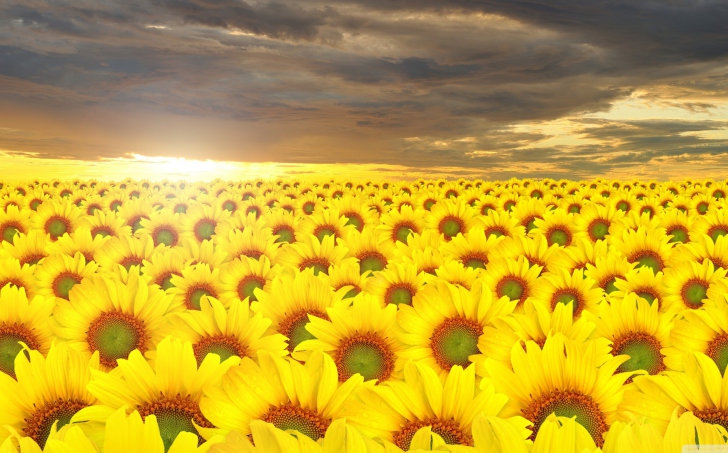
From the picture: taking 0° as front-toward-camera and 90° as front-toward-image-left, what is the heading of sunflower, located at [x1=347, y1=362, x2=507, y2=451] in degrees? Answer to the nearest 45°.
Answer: approximately 0°

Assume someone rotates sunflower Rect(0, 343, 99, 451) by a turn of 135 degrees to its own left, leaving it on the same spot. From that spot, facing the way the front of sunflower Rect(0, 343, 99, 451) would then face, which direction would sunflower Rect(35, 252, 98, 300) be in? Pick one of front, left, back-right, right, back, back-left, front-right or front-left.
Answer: front-left

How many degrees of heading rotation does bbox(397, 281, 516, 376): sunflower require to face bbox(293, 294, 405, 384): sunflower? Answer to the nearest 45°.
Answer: approximately 45° to its right

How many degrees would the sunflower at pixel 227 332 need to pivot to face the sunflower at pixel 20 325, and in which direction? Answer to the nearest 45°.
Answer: approximately 135° to its right

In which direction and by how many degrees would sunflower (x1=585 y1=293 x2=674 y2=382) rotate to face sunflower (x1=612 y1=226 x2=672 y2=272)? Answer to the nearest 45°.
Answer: approximately 180°

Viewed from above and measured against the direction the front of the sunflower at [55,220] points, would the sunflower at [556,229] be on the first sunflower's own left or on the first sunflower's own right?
on the first sunflower's own left

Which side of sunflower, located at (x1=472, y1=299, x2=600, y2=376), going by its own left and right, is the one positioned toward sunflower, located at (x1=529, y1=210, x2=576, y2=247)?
back
